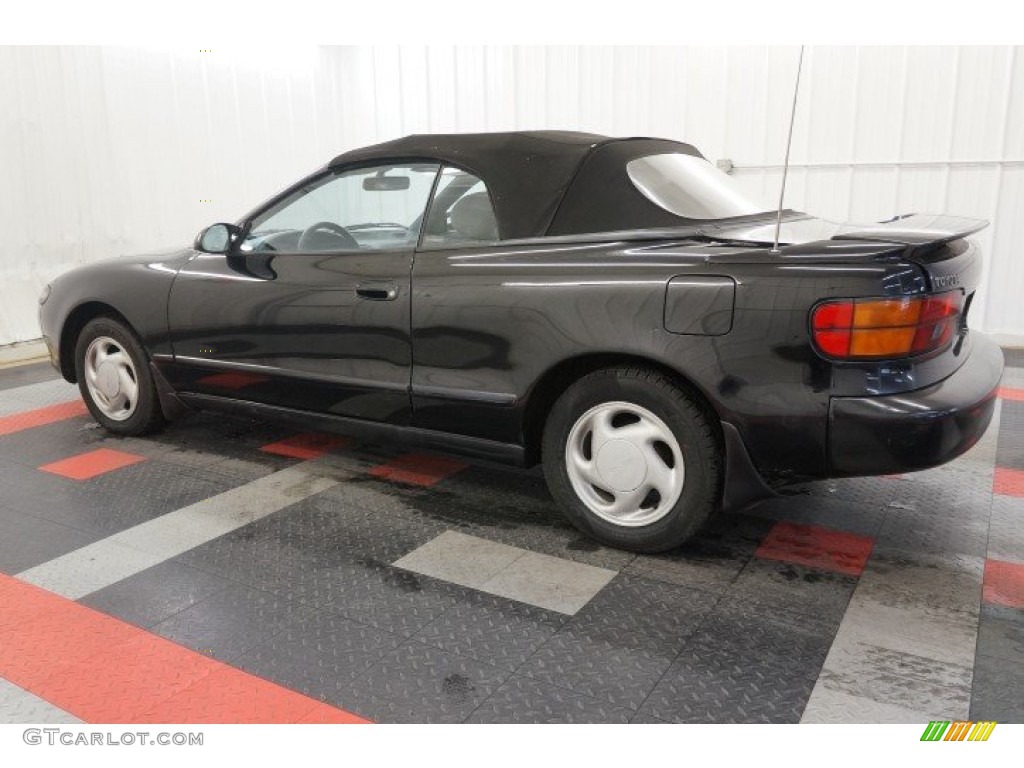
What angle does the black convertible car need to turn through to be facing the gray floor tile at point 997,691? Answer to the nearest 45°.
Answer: approximately 180°

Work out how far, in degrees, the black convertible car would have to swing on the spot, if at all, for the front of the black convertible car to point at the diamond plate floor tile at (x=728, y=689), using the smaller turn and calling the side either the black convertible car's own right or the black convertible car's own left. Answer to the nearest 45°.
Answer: approximately 135° to the black convertible car's own left

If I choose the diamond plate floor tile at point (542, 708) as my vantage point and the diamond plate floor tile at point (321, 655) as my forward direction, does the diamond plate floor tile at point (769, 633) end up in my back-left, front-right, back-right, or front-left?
back-right

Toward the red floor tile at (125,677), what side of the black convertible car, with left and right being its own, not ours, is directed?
left

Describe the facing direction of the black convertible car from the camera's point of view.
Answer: facing away from the viewer and to the left of the viewer

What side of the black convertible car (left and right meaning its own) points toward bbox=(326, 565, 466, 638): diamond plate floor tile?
left

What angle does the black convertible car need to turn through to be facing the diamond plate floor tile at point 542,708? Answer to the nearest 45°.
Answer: approximately 135° to its left
